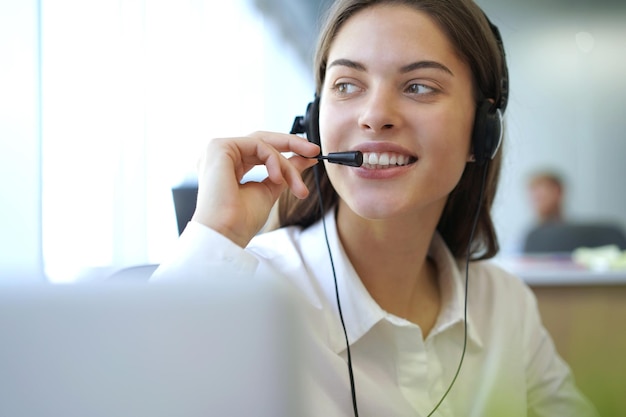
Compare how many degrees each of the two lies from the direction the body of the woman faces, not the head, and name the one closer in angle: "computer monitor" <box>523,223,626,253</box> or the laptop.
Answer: the laptop

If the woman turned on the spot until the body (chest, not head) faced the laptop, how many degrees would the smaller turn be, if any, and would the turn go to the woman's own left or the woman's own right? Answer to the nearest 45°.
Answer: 0° — they already face it

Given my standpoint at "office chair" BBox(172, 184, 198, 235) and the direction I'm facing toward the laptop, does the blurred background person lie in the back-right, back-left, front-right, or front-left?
back-left

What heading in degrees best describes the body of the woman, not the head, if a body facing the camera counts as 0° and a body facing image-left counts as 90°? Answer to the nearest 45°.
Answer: approximately 0°

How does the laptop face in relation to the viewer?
away from the camera

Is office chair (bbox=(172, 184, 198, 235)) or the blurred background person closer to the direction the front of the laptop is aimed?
the office chair

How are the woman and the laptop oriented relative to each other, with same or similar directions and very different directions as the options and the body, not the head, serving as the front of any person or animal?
very different directions

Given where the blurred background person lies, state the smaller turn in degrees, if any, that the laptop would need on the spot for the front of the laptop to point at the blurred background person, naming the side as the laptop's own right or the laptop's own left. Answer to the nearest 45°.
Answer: approximately 45° to the laptop's own right

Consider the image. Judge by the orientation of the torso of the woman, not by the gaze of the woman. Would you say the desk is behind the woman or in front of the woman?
behind

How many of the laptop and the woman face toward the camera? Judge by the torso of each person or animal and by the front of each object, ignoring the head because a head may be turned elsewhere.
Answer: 1
